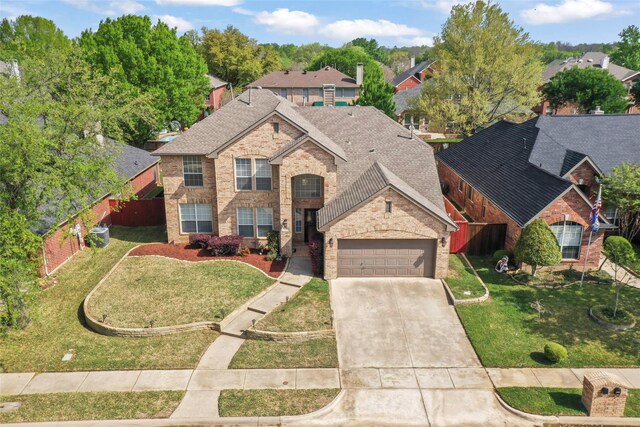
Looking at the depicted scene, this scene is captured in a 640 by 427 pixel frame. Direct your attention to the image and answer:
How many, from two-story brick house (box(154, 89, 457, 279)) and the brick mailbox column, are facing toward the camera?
2

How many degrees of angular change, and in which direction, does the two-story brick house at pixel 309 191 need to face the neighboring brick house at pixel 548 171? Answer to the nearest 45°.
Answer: approximately 90° to its left

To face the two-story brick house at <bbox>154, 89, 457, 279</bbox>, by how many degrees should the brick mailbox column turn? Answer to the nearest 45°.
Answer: approximately 90° to its right

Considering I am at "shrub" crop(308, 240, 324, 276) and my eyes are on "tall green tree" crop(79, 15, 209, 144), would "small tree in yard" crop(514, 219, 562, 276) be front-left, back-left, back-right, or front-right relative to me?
back-right

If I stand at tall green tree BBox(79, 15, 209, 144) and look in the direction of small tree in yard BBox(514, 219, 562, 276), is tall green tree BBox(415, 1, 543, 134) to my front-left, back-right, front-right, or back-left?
front-left

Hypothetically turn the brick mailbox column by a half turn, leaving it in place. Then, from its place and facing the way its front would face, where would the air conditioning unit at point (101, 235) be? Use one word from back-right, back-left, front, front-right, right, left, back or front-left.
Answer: left

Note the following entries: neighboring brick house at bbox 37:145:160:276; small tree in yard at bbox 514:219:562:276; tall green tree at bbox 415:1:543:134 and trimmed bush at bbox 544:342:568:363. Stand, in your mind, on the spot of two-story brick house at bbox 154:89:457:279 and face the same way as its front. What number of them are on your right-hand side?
1

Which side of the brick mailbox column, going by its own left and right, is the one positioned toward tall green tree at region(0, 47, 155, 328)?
right

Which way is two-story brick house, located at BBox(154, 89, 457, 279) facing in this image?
toward the camera

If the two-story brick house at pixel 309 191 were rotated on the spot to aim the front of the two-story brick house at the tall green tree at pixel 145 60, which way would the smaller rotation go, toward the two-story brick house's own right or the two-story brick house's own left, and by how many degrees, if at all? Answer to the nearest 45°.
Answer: approximately 135° to the two-story brick house's own right

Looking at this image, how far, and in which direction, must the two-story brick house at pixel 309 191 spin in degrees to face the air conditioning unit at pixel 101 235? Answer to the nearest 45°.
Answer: approximately 90° to its right

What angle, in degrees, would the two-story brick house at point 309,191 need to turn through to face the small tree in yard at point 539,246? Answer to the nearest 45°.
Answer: approximately 90° to its left

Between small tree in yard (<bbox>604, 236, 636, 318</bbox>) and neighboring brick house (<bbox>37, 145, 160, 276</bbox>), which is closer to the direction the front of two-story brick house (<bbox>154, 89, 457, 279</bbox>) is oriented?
the small tree in yard

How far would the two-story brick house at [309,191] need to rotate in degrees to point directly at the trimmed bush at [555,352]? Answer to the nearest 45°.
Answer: approximately 45° to its left

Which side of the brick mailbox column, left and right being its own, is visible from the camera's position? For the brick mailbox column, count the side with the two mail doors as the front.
front

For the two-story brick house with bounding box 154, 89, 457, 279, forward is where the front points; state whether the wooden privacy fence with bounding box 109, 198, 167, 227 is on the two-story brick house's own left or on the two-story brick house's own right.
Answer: on the two-story brick house's own right
